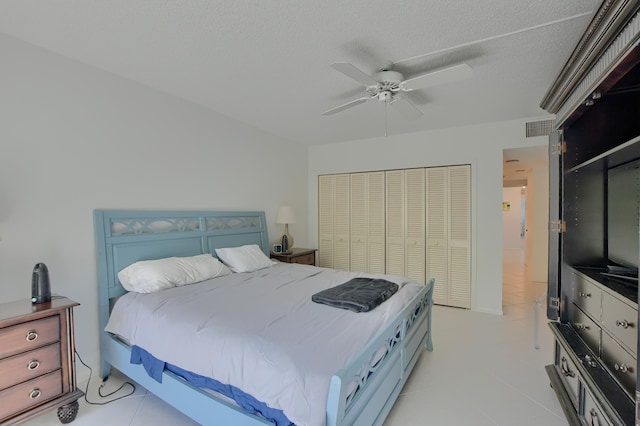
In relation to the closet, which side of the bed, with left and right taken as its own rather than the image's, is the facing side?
left

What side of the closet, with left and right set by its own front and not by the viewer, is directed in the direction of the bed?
front

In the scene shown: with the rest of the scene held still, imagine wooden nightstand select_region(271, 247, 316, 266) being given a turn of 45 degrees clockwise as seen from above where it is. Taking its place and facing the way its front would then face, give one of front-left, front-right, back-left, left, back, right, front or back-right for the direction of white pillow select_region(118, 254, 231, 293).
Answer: front-right

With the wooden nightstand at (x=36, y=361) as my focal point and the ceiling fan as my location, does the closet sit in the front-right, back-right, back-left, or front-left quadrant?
back-right

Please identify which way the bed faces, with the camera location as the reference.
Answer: facing the viewer and to the right of the viewer

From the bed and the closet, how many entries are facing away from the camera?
0

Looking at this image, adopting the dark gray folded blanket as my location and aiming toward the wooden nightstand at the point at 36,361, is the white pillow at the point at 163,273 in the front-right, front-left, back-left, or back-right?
front-right

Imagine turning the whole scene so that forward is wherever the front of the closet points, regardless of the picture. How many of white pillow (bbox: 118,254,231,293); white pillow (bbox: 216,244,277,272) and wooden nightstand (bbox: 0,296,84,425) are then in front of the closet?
3

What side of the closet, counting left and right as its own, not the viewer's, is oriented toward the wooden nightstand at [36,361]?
front

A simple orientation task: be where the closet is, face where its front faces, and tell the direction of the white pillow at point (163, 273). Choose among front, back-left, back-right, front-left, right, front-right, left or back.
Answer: front

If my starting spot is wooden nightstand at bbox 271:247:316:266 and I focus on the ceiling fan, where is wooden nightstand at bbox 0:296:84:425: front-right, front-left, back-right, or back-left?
front-right

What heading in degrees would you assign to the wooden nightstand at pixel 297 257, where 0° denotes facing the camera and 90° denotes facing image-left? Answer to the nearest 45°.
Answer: approximately 315°

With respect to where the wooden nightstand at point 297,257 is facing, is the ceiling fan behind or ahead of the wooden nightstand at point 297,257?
ahead

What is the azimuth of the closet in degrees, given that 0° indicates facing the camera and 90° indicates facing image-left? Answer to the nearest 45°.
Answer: approximately 45°

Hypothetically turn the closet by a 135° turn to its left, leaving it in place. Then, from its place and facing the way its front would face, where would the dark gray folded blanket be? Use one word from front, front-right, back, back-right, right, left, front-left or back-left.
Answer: right

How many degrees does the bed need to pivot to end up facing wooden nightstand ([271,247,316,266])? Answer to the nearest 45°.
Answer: approximately 90° to its left
